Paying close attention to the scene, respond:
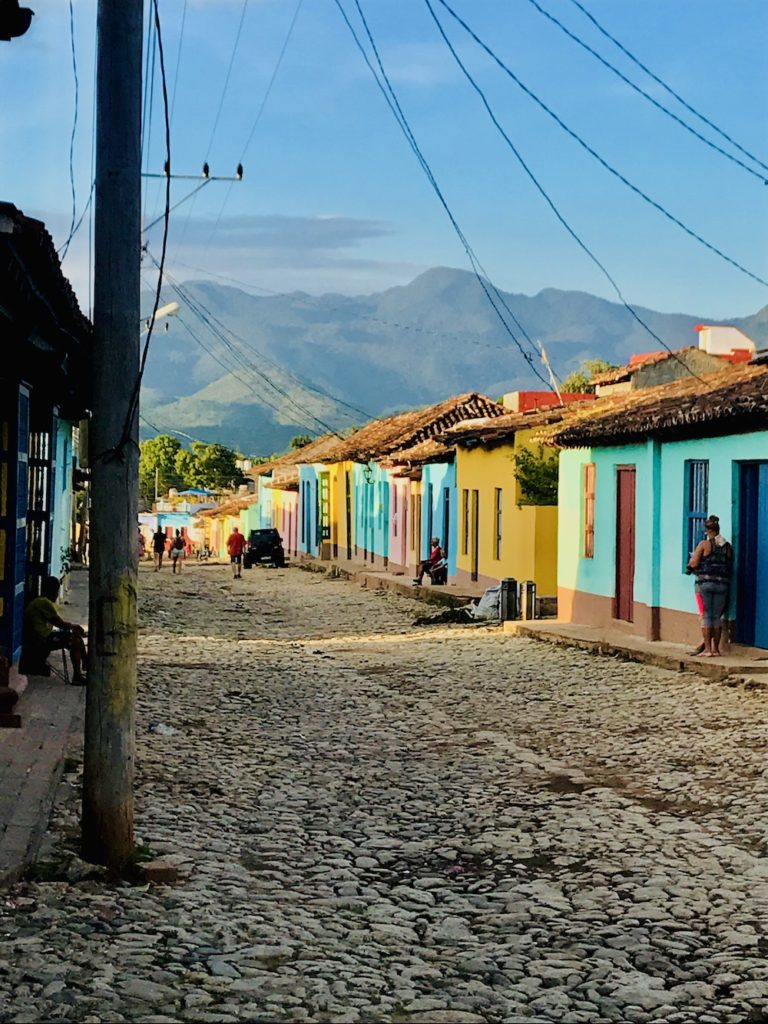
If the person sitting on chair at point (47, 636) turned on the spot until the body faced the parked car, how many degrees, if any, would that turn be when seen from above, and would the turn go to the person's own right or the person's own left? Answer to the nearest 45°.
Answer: approximately 90° to the person's own left

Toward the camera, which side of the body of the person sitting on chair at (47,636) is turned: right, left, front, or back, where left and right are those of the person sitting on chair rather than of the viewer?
right

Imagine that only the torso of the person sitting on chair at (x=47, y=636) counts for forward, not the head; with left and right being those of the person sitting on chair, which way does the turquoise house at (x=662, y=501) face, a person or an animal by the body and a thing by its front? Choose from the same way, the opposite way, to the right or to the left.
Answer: the opposite way

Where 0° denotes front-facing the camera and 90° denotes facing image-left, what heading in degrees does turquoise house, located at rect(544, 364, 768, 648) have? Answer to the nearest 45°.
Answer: approximately 45°

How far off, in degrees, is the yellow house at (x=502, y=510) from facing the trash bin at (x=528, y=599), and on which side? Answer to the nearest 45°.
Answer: approximately 45° to its left

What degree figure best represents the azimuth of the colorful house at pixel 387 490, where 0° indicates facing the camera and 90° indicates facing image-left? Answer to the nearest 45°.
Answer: approximately 45°

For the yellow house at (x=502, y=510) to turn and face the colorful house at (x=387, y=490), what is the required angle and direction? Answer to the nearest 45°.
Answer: approximately 135° to its right

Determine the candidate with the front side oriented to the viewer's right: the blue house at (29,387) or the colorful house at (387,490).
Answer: the blue house

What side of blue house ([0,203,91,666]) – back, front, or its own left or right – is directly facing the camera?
right
